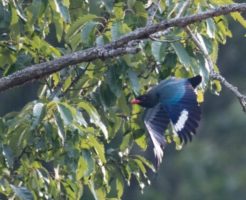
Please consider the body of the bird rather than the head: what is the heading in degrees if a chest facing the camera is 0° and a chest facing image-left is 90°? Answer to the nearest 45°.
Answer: approximately 90°
